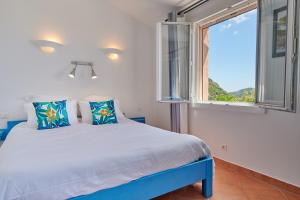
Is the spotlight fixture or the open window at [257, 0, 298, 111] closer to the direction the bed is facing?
the open window

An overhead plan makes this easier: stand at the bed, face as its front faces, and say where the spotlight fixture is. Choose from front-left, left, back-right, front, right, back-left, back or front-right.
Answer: back-left

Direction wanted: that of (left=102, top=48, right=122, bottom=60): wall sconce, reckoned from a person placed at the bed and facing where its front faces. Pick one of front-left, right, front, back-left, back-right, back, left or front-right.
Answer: back-left

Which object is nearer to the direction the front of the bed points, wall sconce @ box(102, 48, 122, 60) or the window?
the window

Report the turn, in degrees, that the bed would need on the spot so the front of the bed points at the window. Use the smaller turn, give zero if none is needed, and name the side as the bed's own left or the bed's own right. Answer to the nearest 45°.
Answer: approximately 90° to the bed's own left

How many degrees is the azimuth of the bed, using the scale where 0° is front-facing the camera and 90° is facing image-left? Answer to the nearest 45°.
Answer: approximately 315°

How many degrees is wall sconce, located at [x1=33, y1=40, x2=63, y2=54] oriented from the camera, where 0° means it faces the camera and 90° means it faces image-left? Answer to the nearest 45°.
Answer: approximately 315°
